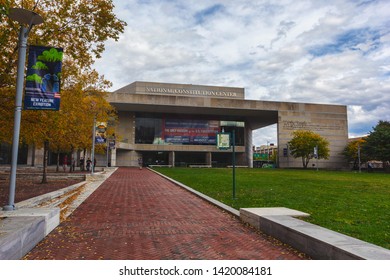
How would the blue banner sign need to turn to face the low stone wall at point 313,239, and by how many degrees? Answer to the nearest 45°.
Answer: approximately 45° to its left

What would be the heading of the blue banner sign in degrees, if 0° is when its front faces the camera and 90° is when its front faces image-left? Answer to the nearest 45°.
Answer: approximately 0°
